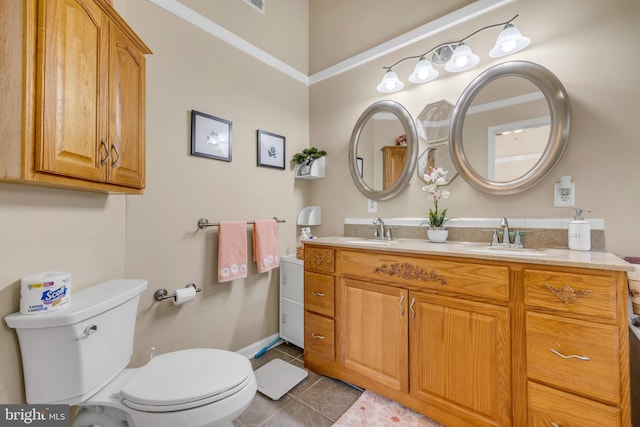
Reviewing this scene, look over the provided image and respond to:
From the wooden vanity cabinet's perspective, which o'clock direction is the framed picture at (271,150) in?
The framed picture is roughly at 2 o'clock from the wooden vanity cabinet.

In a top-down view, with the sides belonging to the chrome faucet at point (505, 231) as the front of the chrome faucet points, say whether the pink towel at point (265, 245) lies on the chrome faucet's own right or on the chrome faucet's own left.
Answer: on the chrome faucet's own right

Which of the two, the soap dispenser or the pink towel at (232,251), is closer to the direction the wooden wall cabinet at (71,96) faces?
the soap dispenser

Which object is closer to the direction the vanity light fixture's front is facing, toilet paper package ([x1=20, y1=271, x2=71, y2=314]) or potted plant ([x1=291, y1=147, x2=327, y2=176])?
the toilet paper package

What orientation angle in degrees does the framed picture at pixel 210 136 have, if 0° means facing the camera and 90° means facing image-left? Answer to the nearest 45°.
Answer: approximately 315°

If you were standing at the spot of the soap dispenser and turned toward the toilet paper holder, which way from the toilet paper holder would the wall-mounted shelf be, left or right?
right
